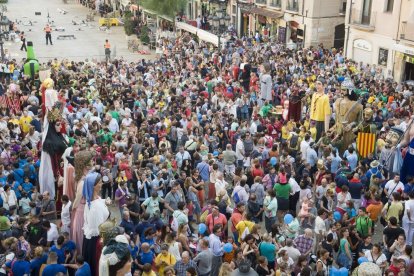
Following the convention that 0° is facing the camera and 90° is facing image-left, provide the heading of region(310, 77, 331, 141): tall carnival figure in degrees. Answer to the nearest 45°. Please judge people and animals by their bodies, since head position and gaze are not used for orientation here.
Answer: approximately 45°

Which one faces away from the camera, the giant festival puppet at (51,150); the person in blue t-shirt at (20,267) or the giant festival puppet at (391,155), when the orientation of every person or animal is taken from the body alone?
the person in blue t-shirt

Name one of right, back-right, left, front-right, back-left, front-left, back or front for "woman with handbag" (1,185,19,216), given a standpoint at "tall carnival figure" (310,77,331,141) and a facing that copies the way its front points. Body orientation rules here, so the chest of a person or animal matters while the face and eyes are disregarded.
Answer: front

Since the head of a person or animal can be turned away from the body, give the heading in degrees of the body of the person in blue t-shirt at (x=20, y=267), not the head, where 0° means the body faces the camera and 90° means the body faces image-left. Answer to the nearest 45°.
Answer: approximately 180°

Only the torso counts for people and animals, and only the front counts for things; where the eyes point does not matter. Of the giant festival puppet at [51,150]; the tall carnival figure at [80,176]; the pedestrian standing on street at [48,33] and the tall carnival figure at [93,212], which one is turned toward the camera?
the pedestrian standing on street

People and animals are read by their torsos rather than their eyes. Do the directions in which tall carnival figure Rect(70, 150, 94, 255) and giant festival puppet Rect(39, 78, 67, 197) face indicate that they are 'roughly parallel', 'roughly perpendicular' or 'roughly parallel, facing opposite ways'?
roughly parallel

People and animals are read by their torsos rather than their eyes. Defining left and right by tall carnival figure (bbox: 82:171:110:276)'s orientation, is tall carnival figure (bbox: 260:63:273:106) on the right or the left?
on its left

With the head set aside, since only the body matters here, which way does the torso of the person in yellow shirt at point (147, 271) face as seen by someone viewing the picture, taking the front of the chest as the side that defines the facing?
away from the camera

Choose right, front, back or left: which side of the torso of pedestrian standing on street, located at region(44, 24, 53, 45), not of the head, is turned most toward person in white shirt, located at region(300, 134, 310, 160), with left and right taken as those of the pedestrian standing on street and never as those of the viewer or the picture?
front

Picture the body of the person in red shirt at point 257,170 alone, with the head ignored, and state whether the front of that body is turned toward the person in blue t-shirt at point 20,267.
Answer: no
